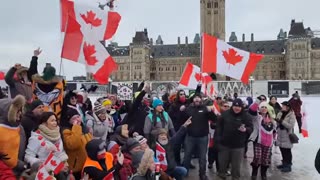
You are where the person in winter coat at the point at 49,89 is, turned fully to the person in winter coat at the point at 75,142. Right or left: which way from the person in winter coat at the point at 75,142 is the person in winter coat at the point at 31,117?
right

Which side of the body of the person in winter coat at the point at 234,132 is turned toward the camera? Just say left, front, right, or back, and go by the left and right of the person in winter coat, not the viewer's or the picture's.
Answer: front

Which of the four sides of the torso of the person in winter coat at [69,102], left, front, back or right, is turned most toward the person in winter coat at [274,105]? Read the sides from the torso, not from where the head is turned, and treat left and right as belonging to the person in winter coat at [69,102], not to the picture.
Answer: left

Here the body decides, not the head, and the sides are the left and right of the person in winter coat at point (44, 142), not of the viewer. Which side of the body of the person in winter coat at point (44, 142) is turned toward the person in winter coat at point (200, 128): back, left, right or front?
left

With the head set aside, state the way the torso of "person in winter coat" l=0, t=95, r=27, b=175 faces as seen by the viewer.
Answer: to the viewer's right

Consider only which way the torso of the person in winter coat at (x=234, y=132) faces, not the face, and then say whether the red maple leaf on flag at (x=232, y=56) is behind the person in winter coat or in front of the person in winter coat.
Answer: behind

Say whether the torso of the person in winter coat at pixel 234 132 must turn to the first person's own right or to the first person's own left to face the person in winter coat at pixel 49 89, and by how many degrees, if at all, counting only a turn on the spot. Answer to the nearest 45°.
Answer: approximately 45° to the first person's own right

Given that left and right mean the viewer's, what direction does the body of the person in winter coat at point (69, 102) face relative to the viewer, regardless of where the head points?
facing the viewer and to the right of the viewer

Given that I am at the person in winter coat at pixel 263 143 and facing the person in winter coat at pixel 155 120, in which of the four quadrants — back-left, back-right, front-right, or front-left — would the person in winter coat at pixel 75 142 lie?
front-left
